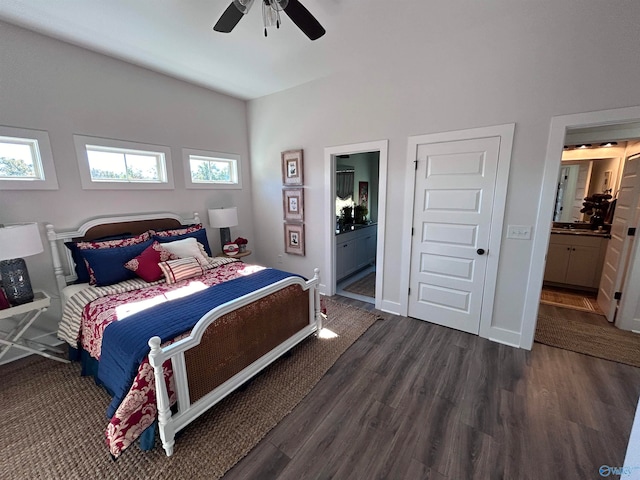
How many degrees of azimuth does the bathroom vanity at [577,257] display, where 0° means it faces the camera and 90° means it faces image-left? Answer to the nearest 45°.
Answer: approximately 0°

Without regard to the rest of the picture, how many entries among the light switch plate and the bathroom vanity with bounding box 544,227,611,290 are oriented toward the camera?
2

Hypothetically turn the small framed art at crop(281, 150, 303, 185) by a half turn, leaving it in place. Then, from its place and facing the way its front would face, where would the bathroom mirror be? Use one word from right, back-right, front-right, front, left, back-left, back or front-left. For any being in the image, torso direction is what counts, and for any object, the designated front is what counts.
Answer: front-right

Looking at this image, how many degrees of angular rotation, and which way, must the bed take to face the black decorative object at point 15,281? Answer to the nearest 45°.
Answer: approximately 180°

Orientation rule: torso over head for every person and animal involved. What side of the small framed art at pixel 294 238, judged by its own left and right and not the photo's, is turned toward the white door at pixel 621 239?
left

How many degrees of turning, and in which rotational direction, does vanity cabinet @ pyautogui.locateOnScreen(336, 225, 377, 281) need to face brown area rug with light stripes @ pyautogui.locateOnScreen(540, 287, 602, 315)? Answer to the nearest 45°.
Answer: approximately 45° to its left

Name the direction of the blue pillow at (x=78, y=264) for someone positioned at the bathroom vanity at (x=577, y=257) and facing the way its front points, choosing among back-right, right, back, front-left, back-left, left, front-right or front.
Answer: front-right

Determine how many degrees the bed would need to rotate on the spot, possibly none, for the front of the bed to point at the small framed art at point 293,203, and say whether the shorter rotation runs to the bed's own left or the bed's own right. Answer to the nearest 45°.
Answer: approximately 90° to the bed's own left

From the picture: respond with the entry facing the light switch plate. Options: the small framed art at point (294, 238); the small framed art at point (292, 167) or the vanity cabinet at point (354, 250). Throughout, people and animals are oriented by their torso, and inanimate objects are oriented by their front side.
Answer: the vanity cabinet
